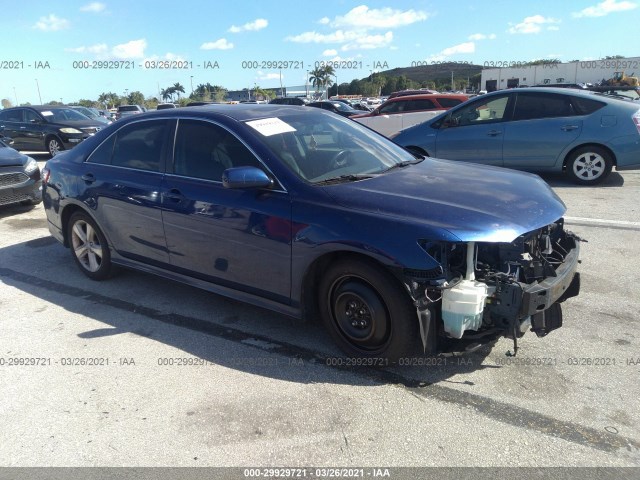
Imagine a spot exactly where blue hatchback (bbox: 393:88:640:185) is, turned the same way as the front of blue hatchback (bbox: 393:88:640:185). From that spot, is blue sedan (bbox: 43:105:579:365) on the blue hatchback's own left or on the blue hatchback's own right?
on the blue hatchback's own left

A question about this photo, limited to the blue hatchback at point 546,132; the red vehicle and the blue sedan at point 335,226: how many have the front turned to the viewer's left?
2

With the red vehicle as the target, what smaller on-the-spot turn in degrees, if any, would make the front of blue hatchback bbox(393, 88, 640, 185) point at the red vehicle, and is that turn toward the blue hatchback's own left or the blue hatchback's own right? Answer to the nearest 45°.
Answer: approximately 45° to the blue hatchback's own right

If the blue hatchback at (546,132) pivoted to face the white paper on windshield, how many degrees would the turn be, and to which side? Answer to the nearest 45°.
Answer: approximately 90° to its left

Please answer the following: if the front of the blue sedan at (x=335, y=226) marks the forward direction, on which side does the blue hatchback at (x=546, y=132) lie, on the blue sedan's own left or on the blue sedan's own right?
on the blue sedan's own left

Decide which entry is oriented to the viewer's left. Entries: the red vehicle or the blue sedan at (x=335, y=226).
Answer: the red vehicle

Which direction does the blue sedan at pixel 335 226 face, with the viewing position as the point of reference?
facing the viewer and to the right of the viewer

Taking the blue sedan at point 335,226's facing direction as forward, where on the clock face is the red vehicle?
The red vehicle is roughly at 8 o'clock from the blue sedan.

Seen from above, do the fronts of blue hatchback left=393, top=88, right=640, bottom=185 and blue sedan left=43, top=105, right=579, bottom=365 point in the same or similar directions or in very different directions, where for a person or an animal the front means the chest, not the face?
very different directions

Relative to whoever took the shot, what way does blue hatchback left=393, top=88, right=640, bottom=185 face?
facing to the left of the viewer

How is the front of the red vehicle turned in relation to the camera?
facing to the left of the viewer
